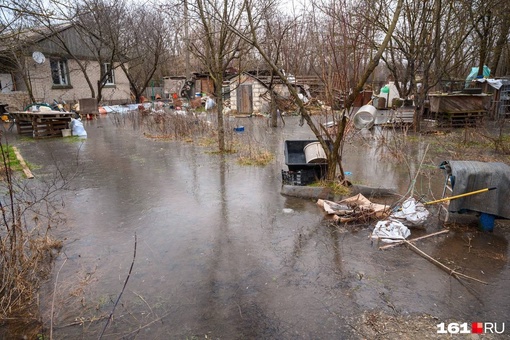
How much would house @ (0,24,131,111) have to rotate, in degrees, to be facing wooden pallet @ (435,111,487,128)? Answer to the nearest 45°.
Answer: approximately 45° to its left

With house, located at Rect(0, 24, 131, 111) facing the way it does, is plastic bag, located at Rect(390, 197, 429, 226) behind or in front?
in front

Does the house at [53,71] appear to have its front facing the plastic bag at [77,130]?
yes

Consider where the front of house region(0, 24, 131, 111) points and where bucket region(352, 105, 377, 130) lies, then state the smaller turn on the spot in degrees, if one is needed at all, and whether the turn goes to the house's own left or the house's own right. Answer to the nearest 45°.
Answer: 0° — it already faces it

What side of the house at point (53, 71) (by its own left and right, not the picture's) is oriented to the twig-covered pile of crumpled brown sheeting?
front

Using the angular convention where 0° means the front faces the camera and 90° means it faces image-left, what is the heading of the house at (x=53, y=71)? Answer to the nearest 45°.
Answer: approximately 0°

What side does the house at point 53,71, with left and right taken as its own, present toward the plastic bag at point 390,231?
front

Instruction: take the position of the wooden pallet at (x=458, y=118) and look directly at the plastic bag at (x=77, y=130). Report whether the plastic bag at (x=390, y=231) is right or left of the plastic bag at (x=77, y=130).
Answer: left

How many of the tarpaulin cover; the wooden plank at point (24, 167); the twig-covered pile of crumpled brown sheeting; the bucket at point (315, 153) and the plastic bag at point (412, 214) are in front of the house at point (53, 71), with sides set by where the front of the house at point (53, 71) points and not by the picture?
5

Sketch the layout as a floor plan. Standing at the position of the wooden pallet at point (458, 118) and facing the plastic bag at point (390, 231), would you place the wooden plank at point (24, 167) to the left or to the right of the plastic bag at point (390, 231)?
right

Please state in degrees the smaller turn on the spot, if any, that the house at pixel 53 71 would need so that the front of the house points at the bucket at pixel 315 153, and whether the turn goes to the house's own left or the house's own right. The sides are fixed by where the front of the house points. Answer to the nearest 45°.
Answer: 0° — it already faces it
